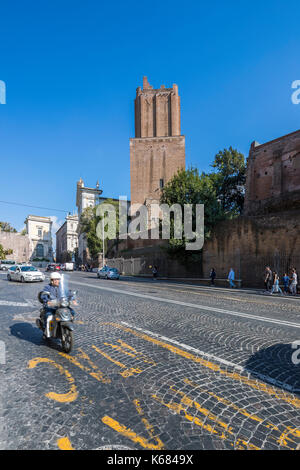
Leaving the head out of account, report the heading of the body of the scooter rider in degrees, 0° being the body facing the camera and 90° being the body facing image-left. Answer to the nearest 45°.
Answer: approximately 315°

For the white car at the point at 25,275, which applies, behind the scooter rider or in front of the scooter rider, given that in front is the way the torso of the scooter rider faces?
behind

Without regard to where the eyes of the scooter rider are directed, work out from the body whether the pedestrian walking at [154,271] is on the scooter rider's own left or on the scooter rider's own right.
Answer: on the scooter rider's own left

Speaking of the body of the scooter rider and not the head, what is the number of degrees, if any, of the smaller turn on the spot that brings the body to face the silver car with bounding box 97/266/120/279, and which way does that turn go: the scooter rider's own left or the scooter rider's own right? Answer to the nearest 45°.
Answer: approximately 135° to the scooter rider's own left

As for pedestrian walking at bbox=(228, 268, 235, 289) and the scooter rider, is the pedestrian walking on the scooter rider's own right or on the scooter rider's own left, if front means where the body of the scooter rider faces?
on the scooter rider's own left
